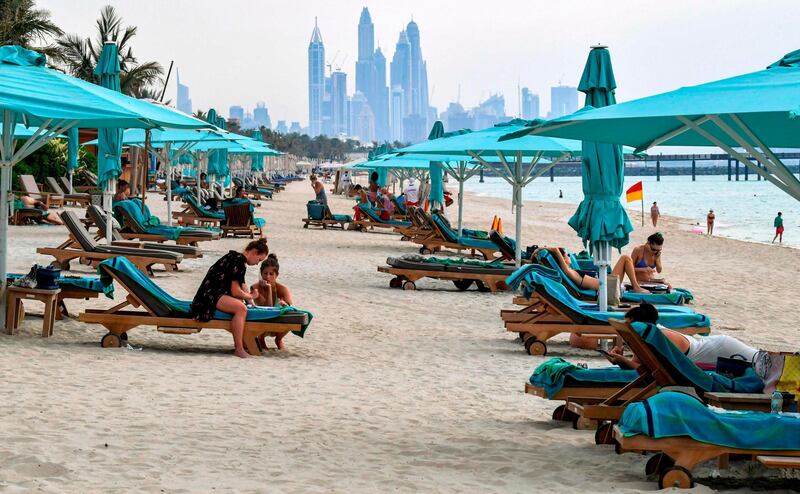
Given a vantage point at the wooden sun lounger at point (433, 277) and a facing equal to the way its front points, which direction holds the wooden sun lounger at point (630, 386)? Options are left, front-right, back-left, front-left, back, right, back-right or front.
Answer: right

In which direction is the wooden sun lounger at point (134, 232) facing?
to the viewer's right

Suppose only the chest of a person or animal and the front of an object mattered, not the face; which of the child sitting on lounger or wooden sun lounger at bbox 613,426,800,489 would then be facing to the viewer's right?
the wooden sun lounger

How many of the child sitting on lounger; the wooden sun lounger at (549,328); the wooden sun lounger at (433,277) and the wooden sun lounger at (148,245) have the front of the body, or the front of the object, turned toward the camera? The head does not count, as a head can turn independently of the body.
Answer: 1

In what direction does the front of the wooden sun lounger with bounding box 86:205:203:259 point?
to the viewer's right

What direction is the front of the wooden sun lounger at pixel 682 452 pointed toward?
to the viewer's right

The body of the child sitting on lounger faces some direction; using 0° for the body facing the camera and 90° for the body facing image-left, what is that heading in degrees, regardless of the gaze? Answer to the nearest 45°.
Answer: approximately 0°

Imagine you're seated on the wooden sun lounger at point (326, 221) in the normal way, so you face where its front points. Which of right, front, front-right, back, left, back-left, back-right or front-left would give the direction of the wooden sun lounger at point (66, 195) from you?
back

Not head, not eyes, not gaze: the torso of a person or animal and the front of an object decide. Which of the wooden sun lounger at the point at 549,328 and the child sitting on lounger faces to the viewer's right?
the wooden sun lounger

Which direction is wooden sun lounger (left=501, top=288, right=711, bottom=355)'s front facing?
to the viewer's right

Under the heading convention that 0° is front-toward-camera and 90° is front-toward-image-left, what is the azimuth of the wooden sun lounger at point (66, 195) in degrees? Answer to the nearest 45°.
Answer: approximately 270°

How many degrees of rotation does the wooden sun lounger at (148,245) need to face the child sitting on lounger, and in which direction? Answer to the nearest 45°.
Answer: approximately 90° to its right

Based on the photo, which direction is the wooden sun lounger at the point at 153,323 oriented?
to the viewer's right

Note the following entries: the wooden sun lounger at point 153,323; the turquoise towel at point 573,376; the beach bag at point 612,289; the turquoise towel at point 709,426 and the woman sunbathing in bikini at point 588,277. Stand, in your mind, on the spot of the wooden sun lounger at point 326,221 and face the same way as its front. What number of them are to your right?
5

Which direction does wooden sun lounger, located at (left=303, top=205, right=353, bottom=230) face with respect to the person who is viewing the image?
facing to the right of the viewer
